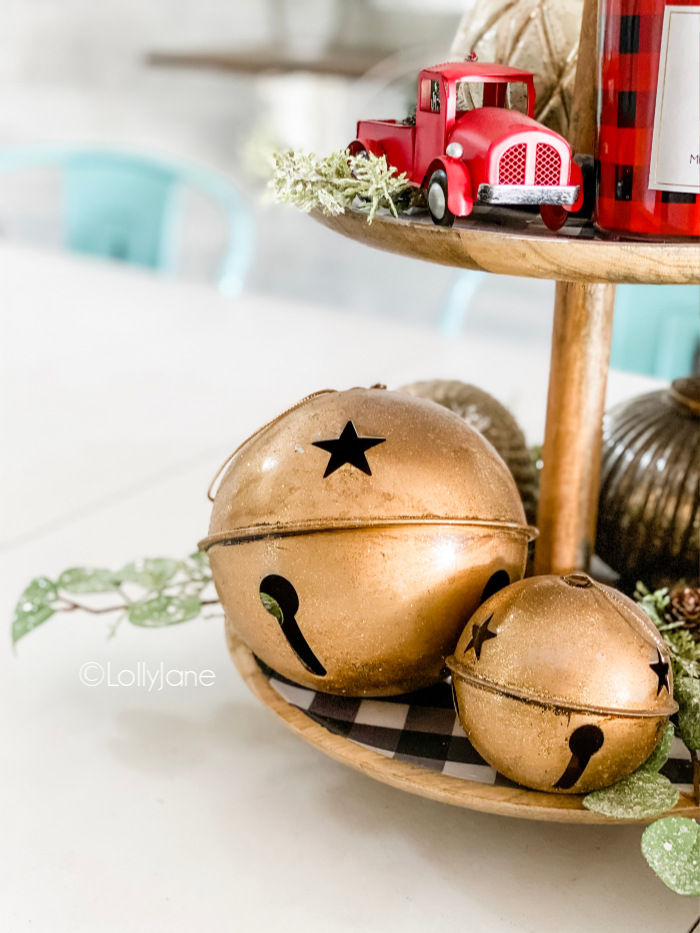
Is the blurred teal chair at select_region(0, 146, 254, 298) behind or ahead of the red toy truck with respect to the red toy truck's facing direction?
behind

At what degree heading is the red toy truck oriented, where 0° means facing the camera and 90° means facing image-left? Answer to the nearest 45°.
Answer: approximately 315°
